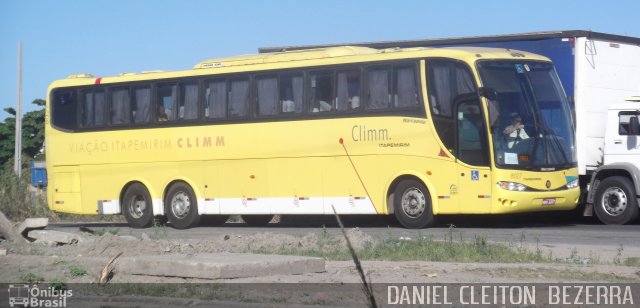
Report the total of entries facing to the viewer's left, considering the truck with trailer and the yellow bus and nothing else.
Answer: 0

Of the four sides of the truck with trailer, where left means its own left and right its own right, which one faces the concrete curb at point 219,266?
right

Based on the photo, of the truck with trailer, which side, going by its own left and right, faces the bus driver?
right

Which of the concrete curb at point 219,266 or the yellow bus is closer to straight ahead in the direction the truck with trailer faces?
the concrete curb

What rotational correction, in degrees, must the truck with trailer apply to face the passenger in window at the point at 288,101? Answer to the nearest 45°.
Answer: approximately 135° to its right

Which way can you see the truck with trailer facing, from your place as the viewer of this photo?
facing the viewer and to the right of the viewer

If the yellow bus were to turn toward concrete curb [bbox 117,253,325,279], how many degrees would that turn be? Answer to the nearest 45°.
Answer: approximately 45° to its right
